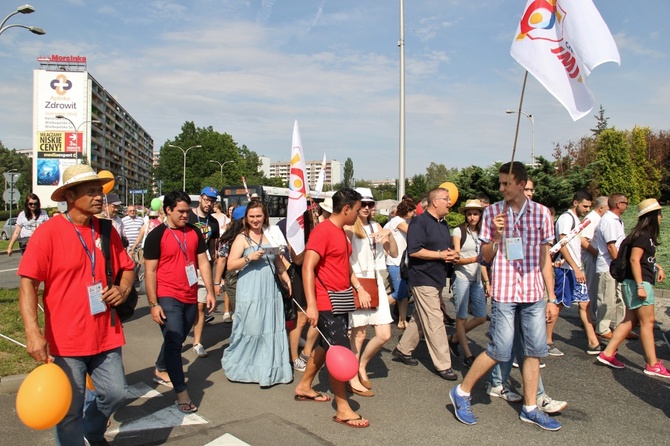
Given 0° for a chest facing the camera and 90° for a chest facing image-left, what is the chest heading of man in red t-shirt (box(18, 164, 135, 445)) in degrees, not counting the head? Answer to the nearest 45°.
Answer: approximately 315°

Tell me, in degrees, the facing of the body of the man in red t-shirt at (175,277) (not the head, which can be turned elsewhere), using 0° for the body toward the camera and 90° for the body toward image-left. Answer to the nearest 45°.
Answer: approximately 315°

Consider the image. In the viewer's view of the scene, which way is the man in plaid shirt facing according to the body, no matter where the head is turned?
toward the camera

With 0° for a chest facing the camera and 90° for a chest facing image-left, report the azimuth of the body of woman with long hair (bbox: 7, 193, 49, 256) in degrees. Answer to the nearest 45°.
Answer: approximately 0°

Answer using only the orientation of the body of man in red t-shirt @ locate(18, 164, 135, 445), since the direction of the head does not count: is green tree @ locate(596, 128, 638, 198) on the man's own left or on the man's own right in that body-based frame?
on the man's own left

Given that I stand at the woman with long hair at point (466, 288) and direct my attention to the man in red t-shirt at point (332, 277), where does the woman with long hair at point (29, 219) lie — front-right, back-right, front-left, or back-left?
front-right

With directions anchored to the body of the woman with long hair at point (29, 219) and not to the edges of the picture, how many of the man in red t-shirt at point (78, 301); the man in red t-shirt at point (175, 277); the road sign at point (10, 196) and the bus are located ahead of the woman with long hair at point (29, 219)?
2

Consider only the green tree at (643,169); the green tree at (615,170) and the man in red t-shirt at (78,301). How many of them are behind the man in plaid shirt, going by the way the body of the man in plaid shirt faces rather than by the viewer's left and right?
2

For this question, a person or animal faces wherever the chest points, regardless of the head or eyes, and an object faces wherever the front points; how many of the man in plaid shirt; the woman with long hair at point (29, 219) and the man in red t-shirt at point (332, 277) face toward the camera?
2

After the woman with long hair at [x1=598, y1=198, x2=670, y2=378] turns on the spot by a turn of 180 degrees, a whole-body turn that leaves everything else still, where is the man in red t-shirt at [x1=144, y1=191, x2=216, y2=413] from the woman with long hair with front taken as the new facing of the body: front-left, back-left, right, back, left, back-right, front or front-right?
front-left
